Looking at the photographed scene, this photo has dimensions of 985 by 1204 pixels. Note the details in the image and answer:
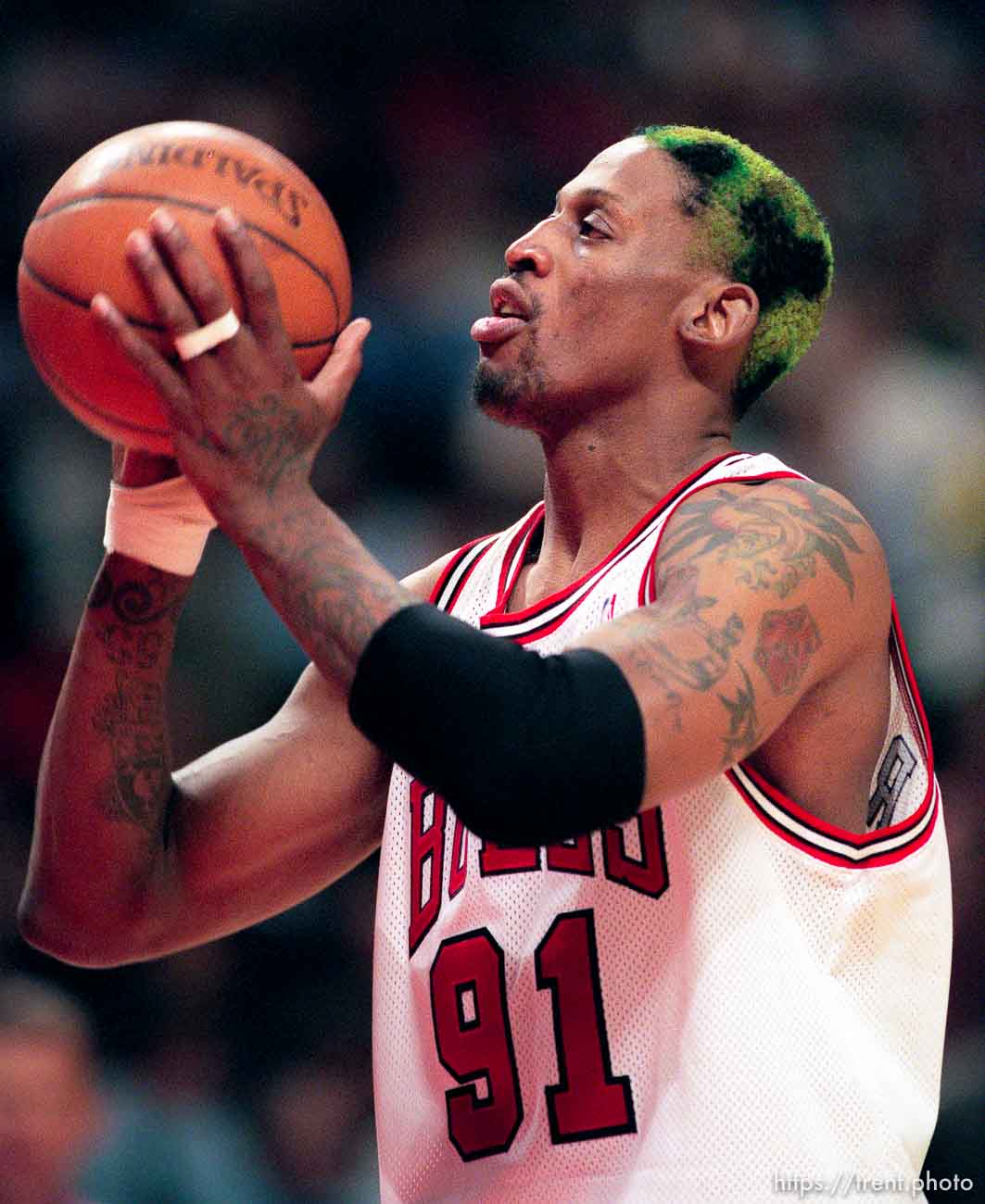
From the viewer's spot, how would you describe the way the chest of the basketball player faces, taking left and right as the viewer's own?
facing the viewer and to the left of the viewer

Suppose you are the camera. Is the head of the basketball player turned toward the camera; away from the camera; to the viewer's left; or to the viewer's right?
to the viewer's left
